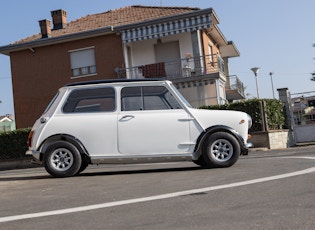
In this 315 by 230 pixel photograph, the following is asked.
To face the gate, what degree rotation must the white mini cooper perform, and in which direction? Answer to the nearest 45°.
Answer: approximately 45° to its left

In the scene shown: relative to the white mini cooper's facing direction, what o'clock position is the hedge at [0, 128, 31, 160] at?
The hedge is roughly at 8 o'clock from the white mini cooper.

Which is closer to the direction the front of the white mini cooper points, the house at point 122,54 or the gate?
the gate

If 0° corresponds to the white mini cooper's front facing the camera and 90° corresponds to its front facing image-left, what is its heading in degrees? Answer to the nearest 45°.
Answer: approximately 270°

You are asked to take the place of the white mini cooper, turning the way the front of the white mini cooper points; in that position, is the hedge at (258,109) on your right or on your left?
on your left

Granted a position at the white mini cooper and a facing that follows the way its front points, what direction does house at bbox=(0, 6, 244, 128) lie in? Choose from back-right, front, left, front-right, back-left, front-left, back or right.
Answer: left
